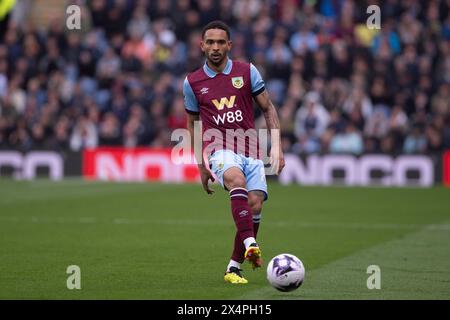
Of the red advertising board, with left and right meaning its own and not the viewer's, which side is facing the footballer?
front

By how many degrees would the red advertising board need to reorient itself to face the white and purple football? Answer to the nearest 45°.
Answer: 0° — it already faces it

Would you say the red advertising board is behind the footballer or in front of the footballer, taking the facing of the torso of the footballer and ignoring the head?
behind

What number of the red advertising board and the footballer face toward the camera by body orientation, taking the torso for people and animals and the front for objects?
2

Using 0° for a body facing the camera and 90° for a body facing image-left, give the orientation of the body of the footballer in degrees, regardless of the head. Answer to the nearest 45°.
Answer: approximately 0°

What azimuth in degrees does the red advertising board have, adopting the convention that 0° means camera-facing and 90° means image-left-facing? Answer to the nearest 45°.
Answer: approximately 0°
